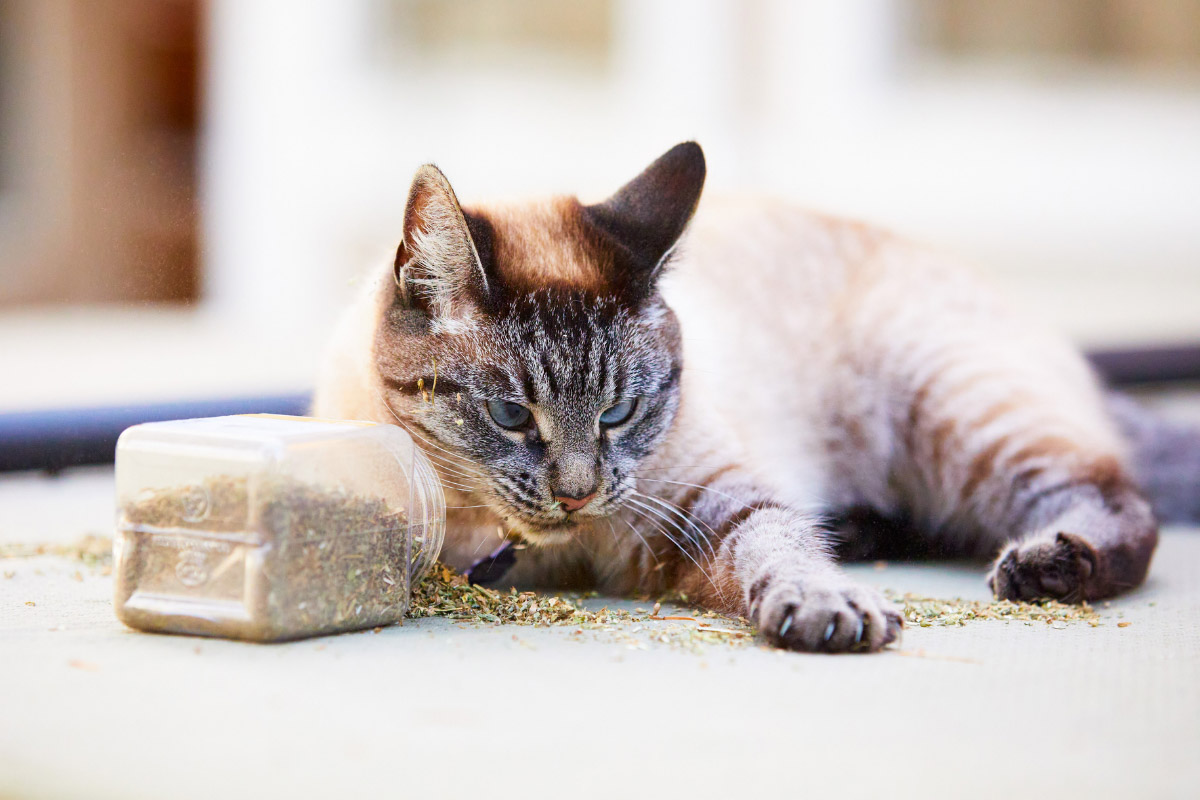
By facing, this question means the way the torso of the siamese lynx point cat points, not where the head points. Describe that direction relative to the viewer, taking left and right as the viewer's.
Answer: facing the viewer and to the left of the viewer

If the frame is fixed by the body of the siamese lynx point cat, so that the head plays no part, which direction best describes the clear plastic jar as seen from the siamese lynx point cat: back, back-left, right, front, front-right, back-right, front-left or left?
front
